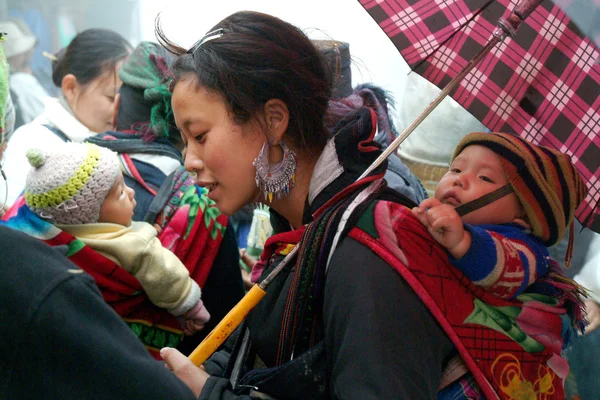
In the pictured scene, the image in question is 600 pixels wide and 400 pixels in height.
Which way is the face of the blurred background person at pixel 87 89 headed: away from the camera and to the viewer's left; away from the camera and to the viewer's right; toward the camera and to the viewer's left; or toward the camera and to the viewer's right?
toward the camera and to the viewer's right

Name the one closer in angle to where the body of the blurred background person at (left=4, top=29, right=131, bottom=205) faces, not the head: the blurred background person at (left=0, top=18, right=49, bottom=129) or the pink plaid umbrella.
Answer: the pink plaid umbrella

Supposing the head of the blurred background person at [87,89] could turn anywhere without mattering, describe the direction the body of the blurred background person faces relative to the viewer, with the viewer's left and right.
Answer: facing to the right of the viewer

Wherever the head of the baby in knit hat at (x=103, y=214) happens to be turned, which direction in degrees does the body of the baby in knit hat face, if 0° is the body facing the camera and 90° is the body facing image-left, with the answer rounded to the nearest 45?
approximately 270°

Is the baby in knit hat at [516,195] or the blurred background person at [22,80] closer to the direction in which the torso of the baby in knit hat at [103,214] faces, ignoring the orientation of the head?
the baby in knit hat
